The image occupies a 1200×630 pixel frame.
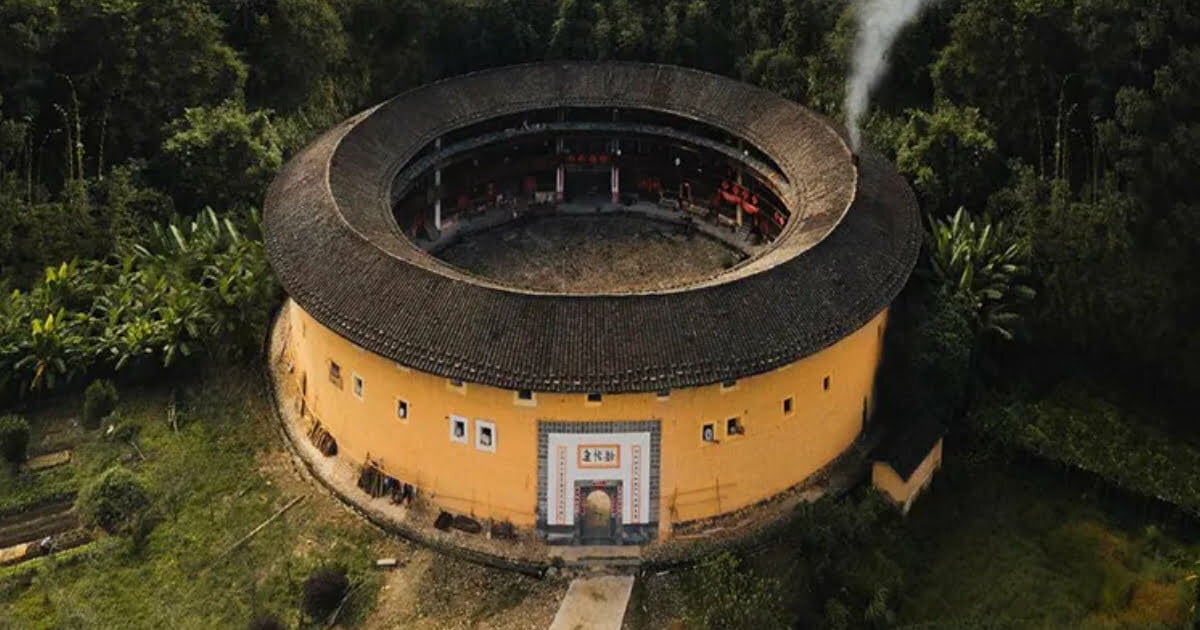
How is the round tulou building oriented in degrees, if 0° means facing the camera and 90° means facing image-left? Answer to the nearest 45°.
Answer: approximately 0°

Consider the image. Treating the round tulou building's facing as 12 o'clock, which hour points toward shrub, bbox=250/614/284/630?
The shrub is roughly at 2 o'clock from the round tulou building.

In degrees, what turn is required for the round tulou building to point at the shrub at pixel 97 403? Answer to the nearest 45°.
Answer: approximately 90° to its right

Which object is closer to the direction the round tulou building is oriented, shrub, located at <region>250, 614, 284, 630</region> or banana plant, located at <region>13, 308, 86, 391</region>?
the shrub

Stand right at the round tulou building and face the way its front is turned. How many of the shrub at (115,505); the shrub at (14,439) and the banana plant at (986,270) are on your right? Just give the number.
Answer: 2

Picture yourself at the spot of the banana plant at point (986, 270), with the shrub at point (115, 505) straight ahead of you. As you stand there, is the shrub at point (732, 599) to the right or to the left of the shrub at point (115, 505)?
left

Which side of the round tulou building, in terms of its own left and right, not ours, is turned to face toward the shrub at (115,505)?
right

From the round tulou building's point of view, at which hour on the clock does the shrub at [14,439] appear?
The shrub is roughly at 3 o'clock from the round tulou building.

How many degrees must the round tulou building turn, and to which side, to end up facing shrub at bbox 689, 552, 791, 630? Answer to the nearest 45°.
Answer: approximately 45° to its left
